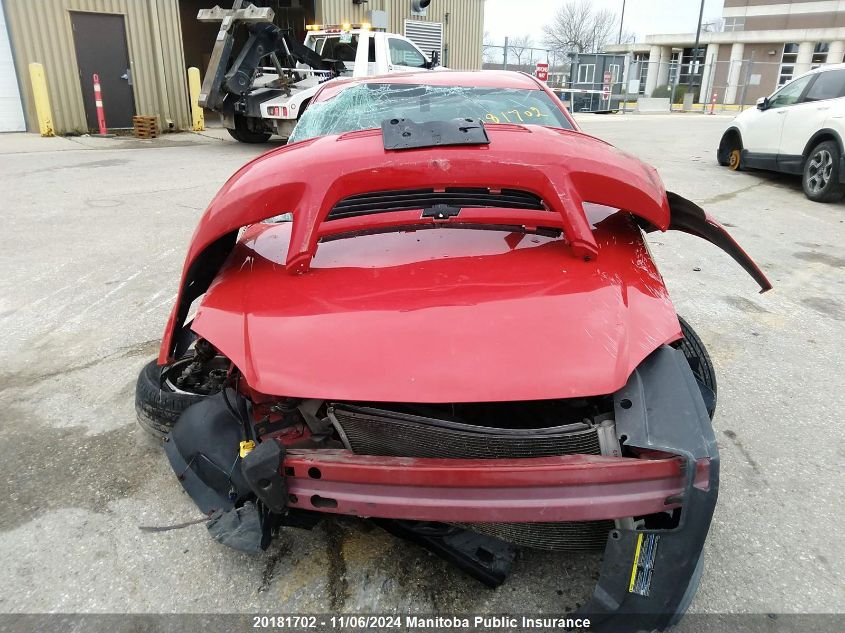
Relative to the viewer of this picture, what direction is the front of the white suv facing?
facing away from the viewer and to the left of the viewer

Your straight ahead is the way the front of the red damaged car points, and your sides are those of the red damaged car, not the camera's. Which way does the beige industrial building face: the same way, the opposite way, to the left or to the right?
the same way

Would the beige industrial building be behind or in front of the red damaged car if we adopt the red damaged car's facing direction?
behind

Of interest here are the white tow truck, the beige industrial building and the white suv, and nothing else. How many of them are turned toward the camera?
1

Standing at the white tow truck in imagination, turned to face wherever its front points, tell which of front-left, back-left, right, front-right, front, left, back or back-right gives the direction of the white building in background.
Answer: front

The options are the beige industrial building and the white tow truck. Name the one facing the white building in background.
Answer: the white tow truck

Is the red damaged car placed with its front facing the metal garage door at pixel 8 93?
no

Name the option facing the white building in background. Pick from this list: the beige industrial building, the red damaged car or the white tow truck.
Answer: the white tow truck

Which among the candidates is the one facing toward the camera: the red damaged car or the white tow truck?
the red damaged car

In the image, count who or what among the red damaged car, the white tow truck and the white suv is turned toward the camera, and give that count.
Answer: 1

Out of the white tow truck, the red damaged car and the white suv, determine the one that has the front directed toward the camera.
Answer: the red damaged car

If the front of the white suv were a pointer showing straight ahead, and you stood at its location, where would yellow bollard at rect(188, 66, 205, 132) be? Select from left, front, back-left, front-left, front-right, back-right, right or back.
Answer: front-left

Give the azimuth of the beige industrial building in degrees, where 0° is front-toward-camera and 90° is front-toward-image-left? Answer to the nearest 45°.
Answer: approximately 0°

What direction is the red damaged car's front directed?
toward the camera

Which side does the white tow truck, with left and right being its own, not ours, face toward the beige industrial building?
left

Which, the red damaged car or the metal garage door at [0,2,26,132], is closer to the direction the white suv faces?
the metal garage door

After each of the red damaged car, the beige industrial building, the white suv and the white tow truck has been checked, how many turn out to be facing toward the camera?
2
